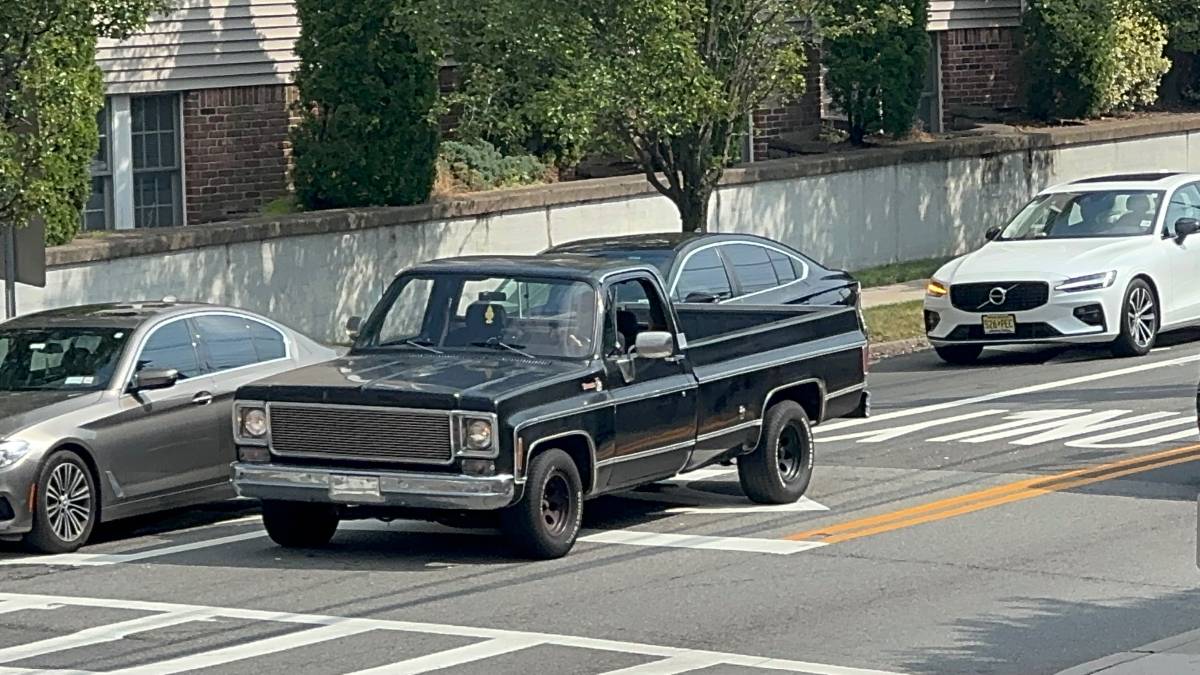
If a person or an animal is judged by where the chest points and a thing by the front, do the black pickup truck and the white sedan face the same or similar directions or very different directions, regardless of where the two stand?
same or similar directions

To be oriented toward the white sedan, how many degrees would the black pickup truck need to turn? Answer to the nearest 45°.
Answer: approximately 180°

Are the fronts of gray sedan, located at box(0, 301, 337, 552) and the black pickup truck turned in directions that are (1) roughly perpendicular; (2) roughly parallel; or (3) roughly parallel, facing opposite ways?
roughly parallel

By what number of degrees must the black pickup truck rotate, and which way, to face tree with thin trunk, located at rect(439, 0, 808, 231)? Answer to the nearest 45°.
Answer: approximately 135° to its right

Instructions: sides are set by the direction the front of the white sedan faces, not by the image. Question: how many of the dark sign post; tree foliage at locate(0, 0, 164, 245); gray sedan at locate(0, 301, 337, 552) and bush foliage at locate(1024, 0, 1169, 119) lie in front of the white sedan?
3

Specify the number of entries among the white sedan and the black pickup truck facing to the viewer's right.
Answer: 0

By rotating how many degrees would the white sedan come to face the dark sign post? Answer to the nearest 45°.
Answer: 0° — it already faces it

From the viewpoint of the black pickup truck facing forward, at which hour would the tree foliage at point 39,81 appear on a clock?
The tree foliage is roughly at 3 o'clock from the black pickup truck.

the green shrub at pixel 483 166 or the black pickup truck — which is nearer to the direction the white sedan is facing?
the black pickup truck

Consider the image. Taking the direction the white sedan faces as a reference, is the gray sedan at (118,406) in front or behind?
in front

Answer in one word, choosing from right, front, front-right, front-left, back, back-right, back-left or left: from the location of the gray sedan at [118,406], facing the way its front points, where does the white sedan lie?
back

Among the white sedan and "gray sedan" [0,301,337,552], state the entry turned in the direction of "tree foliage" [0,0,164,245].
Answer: the white sedan

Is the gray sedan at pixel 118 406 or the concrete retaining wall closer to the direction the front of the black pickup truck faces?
the gray sedan

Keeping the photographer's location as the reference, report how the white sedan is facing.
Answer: facing the viewer and to the left of the viewer

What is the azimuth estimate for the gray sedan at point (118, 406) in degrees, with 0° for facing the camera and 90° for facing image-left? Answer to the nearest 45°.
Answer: approximately 45°

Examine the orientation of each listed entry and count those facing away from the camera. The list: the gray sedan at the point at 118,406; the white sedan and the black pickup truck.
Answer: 0

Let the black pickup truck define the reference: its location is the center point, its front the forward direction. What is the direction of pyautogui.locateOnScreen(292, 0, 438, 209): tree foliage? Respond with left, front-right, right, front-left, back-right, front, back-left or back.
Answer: back-right
